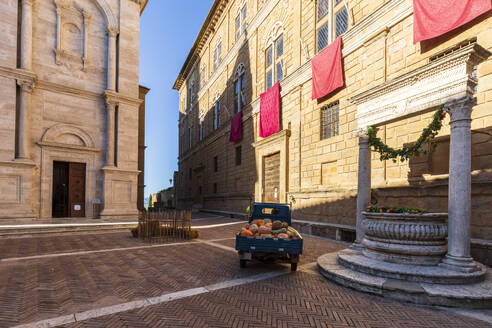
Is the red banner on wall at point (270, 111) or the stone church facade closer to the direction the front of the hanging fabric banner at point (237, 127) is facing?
the stone church facade

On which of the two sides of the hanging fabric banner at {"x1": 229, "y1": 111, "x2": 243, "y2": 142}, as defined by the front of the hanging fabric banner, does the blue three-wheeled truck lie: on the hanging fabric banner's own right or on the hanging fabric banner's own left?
on the hanging fabric banner's own left

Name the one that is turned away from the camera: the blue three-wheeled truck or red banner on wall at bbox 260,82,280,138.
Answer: the blue three-wheeled truck

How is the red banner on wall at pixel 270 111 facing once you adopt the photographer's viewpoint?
facing the viewer and to the left of the viewer

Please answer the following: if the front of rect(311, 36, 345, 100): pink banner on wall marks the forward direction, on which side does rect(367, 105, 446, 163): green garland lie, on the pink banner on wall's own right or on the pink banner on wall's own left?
on the pink banner on wall's own left

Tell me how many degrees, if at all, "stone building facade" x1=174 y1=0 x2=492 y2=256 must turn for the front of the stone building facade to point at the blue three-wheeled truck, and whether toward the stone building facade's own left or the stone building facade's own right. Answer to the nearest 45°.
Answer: approximately 45° to the stone building facade's own left

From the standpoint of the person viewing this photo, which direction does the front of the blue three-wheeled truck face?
facing away from the viewer

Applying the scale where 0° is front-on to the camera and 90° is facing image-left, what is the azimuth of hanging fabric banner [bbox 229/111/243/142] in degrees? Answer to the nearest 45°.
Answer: approximately 45°

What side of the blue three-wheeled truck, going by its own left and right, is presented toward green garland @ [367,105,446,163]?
right

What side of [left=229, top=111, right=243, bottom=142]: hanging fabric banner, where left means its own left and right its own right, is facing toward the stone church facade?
front
